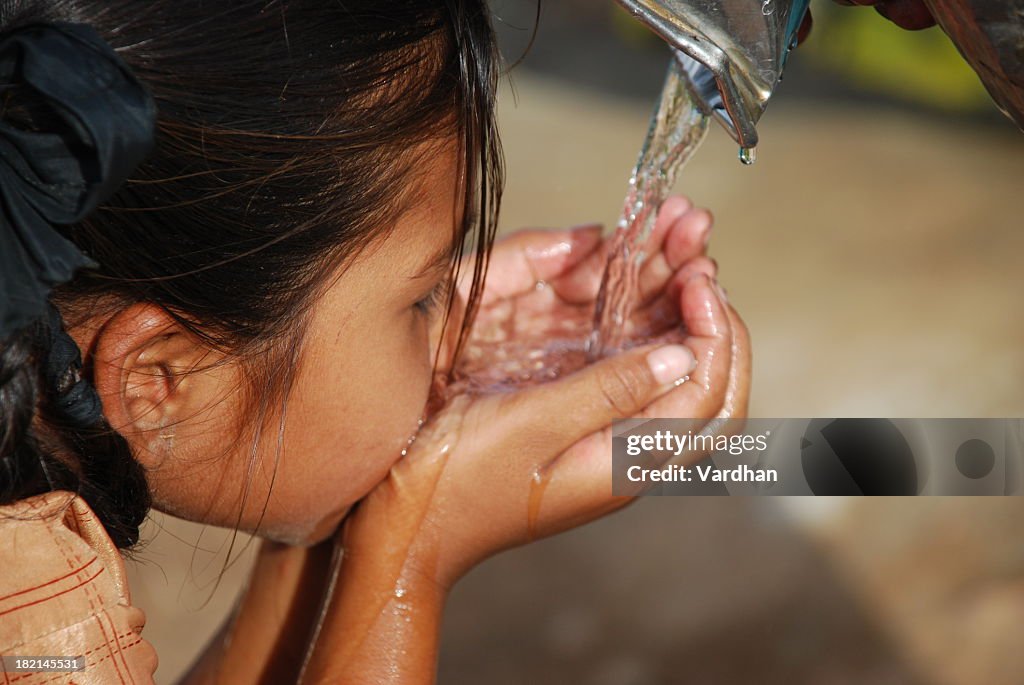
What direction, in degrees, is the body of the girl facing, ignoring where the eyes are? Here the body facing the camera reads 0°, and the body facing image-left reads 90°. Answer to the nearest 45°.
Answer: approximately 270°

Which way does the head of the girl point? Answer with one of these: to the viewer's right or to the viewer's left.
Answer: to the viewer's right
